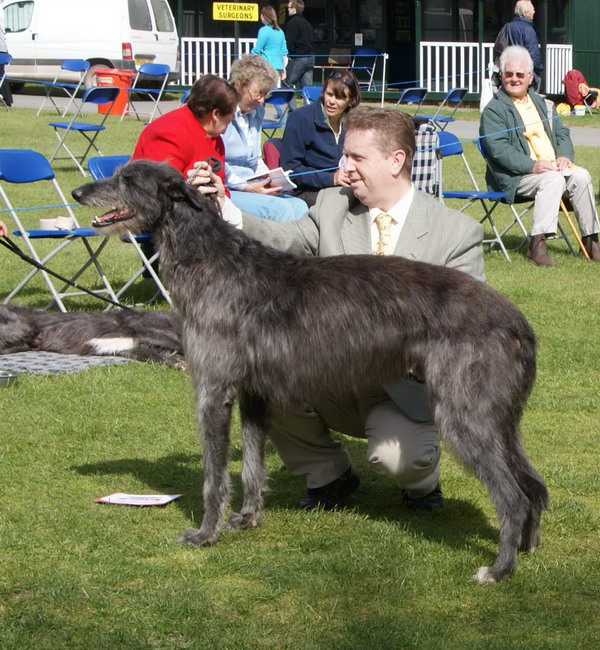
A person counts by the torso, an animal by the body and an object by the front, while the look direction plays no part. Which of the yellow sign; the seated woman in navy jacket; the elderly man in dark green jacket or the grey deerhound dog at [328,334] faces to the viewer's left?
the grey deerhound dog

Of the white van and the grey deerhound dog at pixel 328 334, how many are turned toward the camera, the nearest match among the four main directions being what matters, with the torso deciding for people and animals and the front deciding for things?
0

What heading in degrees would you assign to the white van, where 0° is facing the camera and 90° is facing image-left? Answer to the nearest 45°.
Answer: approximately 135°

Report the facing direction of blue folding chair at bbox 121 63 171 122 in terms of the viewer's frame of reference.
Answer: facing the viewer and to the left of the viewer

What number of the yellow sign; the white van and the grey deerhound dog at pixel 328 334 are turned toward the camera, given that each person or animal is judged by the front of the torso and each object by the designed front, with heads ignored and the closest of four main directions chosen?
1

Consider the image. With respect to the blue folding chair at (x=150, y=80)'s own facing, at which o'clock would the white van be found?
The white van is roughly at 4 o'clock from the blue folding chair.

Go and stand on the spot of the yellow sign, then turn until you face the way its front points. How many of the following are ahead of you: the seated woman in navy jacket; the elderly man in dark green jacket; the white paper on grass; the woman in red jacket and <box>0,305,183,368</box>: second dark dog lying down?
5

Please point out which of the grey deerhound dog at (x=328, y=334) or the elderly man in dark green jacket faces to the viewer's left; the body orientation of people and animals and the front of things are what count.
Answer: the grey deerhound dog

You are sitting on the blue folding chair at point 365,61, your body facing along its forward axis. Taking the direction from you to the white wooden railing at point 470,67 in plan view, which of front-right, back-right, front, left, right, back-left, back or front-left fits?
left

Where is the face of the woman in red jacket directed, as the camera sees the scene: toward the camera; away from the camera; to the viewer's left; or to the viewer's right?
to the viewer's right

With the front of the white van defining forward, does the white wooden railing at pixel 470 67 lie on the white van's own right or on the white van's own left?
on the white van's own right

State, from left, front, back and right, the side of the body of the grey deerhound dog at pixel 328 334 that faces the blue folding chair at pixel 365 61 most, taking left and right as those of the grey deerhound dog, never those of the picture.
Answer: right
